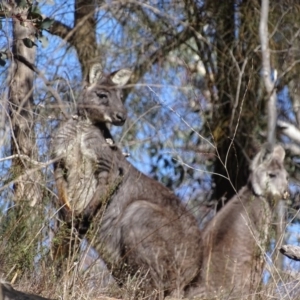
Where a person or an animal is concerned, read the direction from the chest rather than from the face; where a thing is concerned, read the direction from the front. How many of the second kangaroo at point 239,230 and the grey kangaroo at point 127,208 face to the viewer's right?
1

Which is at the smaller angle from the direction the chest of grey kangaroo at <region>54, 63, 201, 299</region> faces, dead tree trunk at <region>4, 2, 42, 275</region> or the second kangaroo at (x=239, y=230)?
the dead tree trunk

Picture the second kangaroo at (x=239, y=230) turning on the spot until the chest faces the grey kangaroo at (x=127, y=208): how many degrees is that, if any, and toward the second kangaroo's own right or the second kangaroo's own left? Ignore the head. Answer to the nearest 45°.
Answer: approximately 180°

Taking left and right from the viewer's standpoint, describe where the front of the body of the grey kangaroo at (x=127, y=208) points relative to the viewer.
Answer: facing the viewer and to the left of the viewer

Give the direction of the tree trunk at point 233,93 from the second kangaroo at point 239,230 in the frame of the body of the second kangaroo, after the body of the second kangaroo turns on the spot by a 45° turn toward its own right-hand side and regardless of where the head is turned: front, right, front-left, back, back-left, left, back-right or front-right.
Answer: back-left

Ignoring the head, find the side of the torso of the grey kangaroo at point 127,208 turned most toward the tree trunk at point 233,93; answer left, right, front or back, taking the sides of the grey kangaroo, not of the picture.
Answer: back
